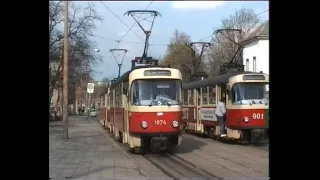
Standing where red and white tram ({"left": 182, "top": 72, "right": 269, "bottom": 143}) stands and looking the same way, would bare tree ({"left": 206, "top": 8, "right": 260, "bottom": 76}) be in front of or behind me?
behind

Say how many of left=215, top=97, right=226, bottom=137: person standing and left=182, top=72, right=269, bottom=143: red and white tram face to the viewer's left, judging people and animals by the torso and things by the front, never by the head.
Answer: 0

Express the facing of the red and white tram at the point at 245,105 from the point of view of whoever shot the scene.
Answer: facing the viewer and to the right of the viewer

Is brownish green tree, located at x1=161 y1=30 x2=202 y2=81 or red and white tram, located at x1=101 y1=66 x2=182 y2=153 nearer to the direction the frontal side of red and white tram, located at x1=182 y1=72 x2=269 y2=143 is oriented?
the red and white tram
